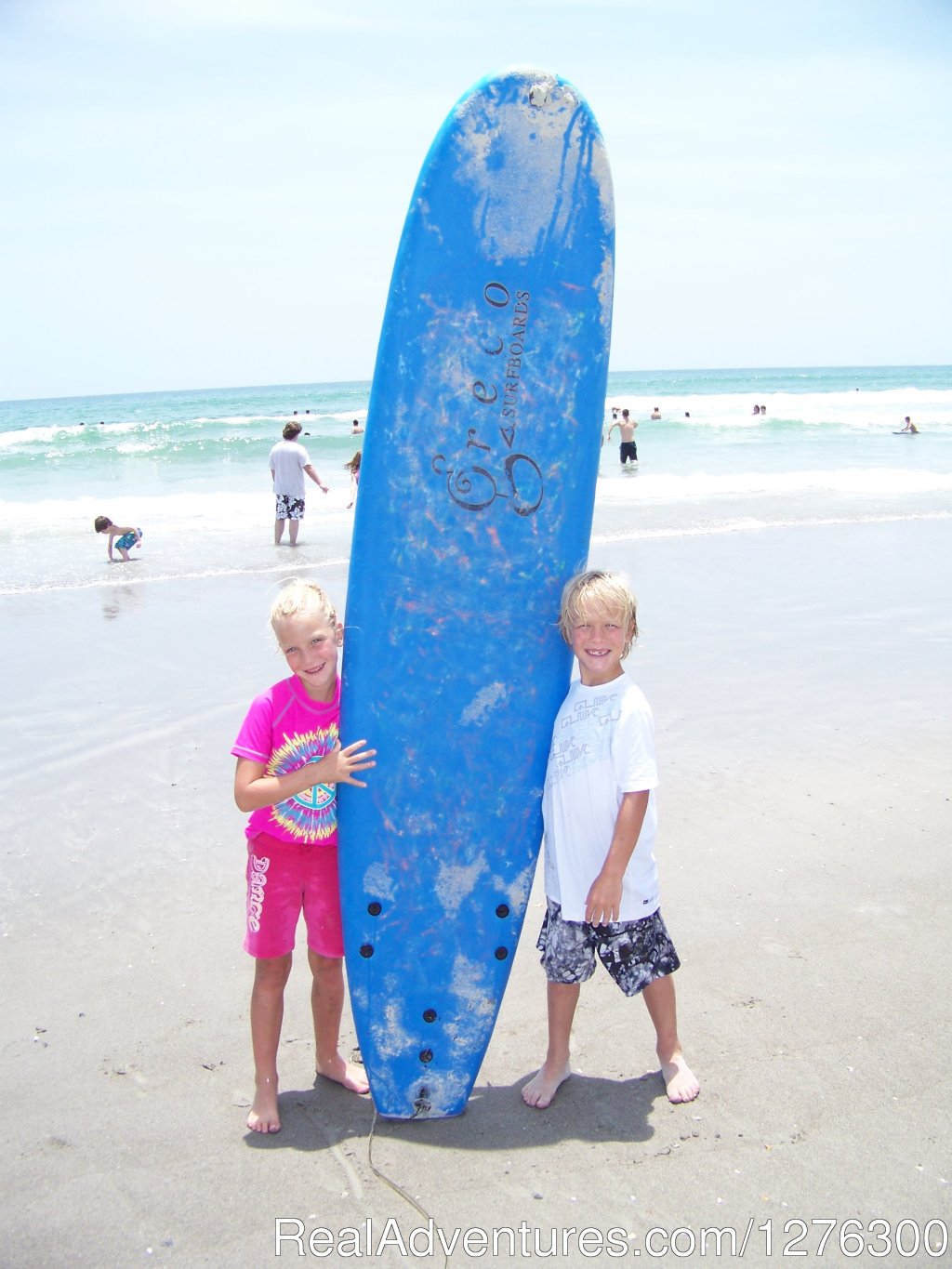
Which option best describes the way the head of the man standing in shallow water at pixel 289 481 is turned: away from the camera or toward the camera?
away from the camera

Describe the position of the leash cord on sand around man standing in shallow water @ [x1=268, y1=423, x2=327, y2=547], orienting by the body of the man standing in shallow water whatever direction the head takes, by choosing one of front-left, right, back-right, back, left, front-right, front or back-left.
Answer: back

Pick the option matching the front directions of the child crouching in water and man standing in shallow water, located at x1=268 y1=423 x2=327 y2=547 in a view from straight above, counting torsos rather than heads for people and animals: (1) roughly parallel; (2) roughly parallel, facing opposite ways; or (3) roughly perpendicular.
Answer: roughly perpendicular

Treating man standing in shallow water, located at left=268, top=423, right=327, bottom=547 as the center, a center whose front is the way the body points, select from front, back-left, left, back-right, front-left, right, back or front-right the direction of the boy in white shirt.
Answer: back

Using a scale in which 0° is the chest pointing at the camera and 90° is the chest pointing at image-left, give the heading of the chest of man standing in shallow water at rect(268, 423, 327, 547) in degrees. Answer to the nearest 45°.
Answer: approximately 180°

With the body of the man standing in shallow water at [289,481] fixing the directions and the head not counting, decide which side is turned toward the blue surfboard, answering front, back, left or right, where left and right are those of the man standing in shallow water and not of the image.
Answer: back
